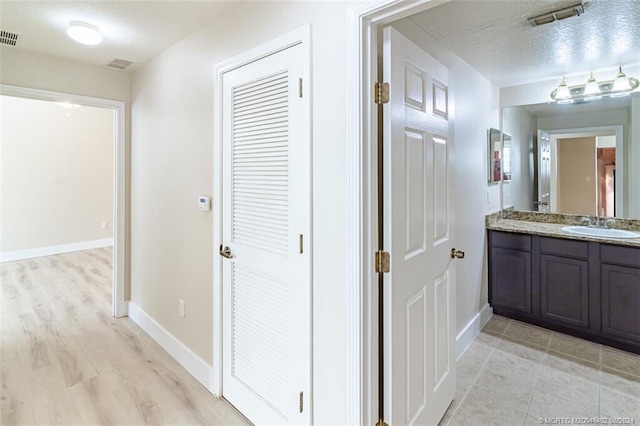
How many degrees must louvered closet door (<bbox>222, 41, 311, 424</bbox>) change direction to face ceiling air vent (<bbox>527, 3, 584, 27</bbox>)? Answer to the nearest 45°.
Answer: approximately 135° to its left

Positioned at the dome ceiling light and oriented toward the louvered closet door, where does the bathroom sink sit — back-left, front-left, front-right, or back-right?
front-left

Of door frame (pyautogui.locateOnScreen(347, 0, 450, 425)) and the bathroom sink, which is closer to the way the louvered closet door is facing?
the door frame

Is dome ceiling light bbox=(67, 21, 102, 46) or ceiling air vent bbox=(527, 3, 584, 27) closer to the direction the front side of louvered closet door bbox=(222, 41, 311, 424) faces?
the dome ceiling light

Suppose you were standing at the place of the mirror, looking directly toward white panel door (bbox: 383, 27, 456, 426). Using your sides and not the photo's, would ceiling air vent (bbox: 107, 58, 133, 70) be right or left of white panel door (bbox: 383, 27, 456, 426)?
right

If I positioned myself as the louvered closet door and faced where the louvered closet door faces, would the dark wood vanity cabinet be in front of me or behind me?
behind

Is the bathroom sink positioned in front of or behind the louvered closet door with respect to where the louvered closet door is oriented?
behind
